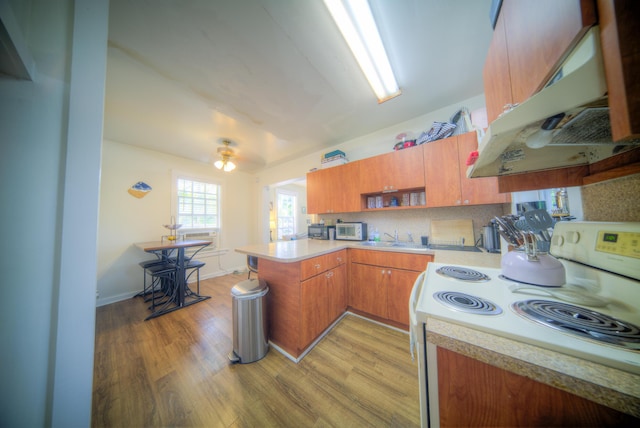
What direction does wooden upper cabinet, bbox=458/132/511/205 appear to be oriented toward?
toward the camera

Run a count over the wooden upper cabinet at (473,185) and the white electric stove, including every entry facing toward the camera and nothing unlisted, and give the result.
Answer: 1

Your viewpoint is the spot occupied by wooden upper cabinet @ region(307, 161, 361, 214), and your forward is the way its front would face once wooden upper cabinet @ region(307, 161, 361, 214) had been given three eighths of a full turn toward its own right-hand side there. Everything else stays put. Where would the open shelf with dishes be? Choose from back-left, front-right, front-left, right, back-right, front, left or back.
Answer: right

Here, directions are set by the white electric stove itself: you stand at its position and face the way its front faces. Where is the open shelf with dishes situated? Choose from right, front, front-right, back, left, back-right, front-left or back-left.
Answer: front-right

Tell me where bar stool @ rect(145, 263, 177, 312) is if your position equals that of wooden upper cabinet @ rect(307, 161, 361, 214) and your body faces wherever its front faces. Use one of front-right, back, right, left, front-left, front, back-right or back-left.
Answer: front-right

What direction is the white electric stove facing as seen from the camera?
to the viewer's left

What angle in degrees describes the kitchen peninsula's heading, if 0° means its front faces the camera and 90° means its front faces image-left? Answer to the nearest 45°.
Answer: approximately 315°

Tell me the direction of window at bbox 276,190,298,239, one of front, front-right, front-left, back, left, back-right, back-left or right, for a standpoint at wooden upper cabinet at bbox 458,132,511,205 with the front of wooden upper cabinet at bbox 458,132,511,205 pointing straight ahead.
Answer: right
